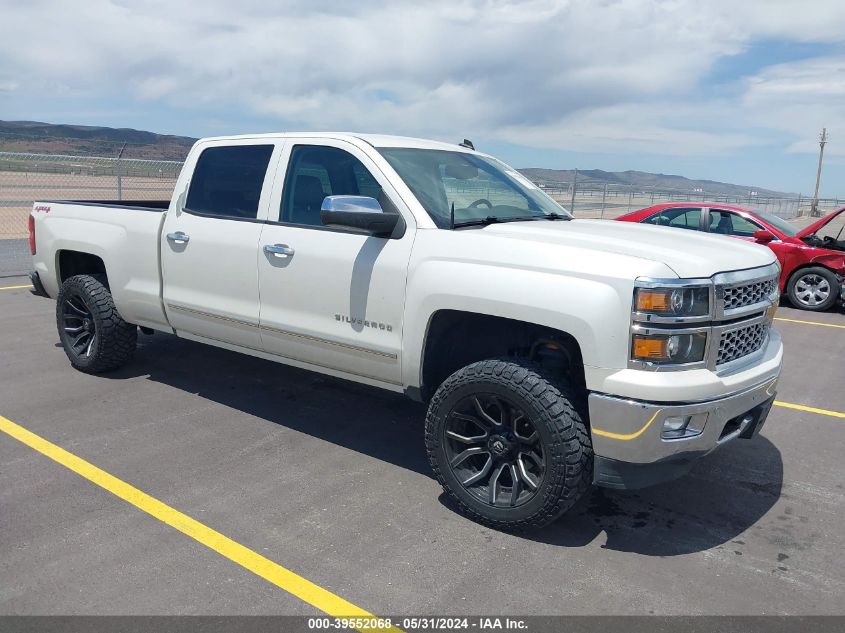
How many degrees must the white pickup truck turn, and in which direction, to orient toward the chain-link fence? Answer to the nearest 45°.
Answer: approximately 180°

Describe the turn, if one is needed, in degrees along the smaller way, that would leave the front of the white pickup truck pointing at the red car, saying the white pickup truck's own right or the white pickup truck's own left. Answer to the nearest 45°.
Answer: approximately 90° to the white pickup truck's own left

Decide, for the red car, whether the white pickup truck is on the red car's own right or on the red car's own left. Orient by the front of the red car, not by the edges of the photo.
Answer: on the red car's own right

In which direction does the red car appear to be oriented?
to the viewer's right

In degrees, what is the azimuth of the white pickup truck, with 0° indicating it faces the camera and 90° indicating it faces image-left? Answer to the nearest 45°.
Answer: approximately 315°
